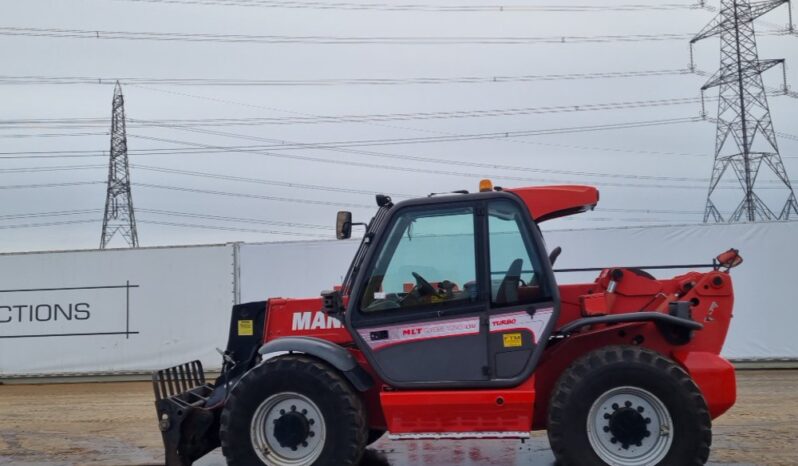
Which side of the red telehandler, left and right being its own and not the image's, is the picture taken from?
left

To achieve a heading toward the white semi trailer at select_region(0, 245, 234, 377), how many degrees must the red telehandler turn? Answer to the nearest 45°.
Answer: approximately 45° to its right
